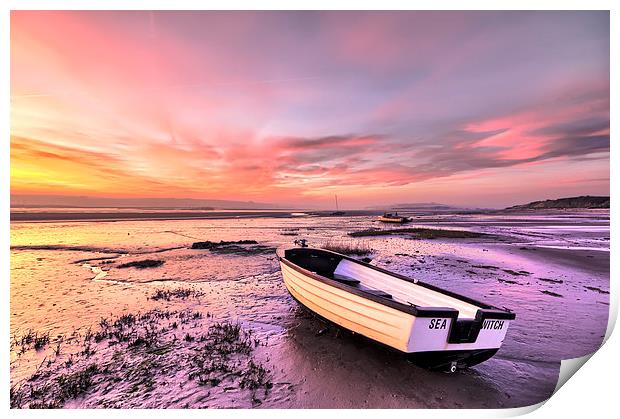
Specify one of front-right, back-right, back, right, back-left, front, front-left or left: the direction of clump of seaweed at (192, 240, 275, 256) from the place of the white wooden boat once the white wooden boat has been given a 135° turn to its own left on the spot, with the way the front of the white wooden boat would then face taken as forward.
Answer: back-right

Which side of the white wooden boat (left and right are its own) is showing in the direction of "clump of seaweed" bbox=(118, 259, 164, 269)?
front

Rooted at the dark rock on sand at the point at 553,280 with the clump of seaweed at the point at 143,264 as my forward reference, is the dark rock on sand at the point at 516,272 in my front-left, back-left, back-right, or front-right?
front-right

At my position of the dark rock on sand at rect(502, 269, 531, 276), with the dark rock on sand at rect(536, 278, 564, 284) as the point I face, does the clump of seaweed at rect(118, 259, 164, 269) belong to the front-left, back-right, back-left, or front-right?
back-right

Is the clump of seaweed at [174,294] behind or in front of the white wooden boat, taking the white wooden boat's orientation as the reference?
in front

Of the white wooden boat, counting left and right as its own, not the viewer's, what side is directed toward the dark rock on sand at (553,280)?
right

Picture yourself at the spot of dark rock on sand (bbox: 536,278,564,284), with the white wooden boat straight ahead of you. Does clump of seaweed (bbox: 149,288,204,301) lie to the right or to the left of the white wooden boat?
right

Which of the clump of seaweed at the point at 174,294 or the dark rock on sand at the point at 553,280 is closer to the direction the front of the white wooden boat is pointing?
the clump of seaweed

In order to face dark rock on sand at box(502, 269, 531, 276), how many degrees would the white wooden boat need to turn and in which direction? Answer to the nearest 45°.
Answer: approximately 90° to its right

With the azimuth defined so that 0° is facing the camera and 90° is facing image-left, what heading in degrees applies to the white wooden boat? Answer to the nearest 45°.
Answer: approximately 135°
